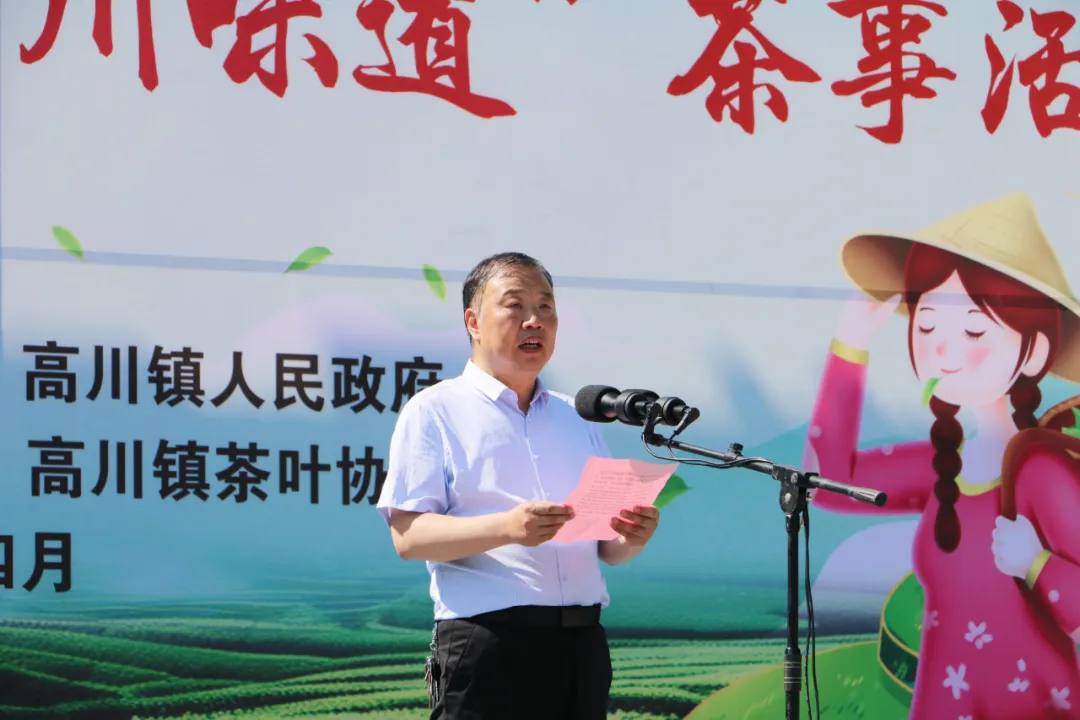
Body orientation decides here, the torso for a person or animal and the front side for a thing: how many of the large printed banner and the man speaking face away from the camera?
0

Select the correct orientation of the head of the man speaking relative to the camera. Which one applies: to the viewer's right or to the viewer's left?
to the viewer's right

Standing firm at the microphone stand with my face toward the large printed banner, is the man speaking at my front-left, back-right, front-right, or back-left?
front-left

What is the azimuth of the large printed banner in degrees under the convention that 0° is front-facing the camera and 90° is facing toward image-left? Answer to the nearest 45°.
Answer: approximately 0°

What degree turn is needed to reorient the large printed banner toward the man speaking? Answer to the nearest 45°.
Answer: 0° — it already faces them

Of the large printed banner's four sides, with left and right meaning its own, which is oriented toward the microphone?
front

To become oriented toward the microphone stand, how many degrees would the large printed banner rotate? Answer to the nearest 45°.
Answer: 0° — it already faces it

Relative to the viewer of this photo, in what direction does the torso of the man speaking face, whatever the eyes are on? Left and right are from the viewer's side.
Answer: facing the viewer and to the right of the viewer
